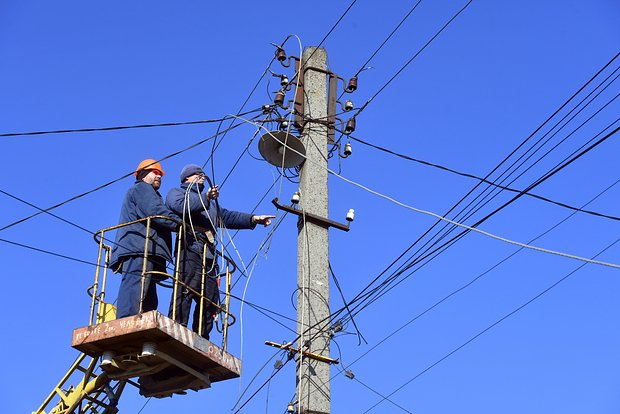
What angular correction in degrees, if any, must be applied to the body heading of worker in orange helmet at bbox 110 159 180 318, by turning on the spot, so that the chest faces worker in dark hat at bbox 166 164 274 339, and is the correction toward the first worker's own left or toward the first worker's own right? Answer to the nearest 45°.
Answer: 0° — they already face them

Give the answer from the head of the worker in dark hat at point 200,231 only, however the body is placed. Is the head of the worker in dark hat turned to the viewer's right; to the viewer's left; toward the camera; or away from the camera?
to the viewer's right

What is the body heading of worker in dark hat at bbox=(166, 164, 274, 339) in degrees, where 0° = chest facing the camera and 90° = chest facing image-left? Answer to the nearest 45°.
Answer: approximately 315°

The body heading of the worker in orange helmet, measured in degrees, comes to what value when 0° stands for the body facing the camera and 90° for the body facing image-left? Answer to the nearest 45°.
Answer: approximately 270°
